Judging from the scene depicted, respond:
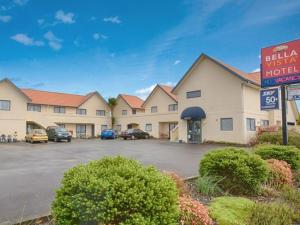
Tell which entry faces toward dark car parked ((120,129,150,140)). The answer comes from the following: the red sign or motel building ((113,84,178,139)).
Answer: the motel building

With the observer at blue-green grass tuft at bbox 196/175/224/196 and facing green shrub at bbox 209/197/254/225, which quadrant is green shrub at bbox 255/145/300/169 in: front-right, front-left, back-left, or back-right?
back-left

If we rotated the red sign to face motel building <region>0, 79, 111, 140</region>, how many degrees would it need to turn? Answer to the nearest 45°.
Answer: approximately 90° to its right

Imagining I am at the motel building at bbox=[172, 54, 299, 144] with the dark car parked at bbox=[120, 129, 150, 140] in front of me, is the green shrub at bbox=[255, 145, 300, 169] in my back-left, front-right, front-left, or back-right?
back-left
